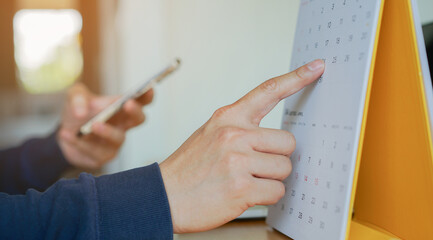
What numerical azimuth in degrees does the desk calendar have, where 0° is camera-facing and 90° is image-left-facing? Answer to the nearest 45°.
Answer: approximately 45°
